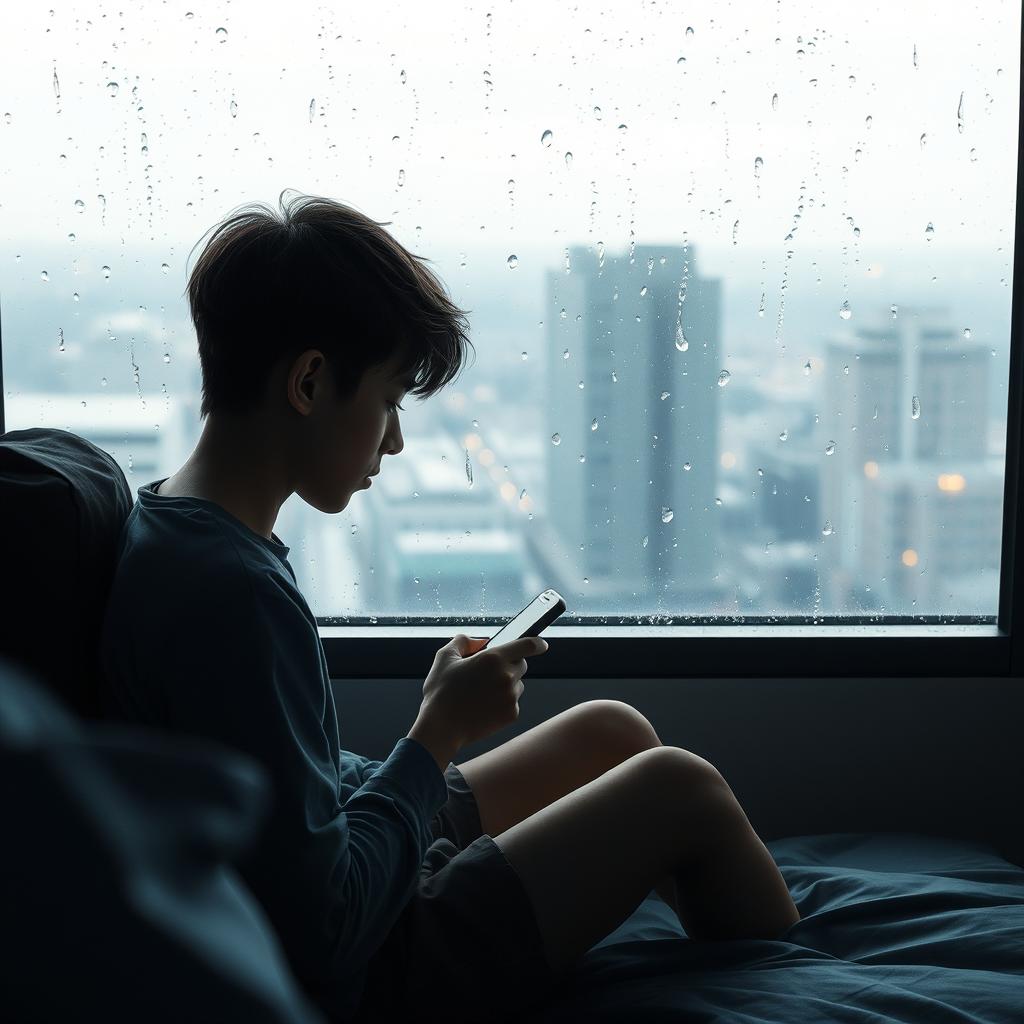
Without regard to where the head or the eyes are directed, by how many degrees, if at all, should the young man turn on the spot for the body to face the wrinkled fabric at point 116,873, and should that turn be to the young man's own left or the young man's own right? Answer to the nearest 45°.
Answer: approximately 90° to the young man's own right

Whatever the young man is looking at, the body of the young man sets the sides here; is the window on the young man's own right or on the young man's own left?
on the young man's own left

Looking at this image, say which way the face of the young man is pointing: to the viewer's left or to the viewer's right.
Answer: to the viewer's right

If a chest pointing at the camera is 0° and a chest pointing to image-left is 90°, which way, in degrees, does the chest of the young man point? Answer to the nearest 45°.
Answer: approximately 270°

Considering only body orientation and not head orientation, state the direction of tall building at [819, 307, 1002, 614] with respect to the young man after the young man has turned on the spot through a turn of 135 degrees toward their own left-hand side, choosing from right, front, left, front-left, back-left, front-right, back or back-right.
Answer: right
